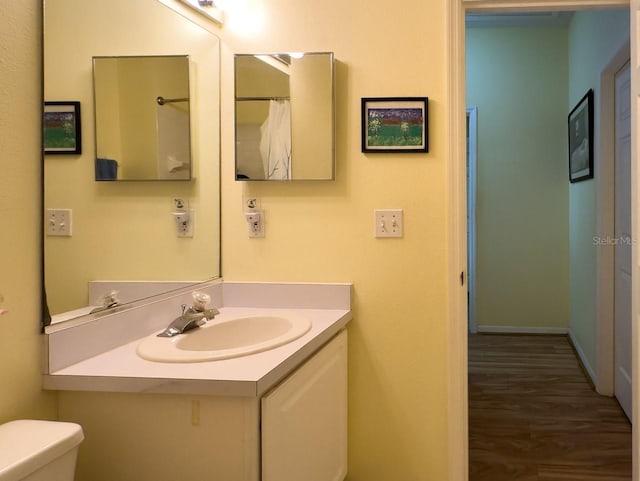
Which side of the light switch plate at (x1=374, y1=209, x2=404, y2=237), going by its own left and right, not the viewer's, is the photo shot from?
front

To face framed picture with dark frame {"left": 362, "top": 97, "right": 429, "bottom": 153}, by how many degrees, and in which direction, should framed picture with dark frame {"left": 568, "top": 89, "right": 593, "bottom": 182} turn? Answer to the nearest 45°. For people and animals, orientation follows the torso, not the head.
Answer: approximately 90° to its left

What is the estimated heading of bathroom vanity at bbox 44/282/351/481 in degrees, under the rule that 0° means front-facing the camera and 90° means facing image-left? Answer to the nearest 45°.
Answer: approximately 315°

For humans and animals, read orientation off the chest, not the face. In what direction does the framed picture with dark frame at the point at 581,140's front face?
to the viewer's left

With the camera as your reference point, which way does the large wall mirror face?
facing the viewer and to the right of the viewer

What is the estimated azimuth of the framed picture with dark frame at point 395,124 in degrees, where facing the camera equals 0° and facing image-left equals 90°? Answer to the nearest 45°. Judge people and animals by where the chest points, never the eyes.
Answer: approximately 0°

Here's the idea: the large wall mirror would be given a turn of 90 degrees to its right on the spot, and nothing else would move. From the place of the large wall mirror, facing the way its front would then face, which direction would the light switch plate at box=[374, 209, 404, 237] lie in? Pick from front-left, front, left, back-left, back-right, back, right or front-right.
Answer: back-left

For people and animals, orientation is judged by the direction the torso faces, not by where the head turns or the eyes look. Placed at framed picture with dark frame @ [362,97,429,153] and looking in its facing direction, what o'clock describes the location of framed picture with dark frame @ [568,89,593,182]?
framed picture with dark frame @ [568,89,593,182] is roughly at 7 o'clock from framed picture with dark frame @ [362,97,429,153].

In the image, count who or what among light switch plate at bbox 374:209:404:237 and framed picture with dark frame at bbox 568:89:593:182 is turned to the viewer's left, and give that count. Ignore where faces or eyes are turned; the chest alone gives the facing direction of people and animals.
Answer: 1

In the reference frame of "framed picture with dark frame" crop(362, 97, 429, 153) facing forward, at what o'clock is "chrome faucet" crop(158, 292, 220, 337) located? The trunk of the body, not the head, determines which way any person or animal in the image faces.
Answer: The chrome faucet is roughly at 2 o'clock from the framed picture with dark frame.
